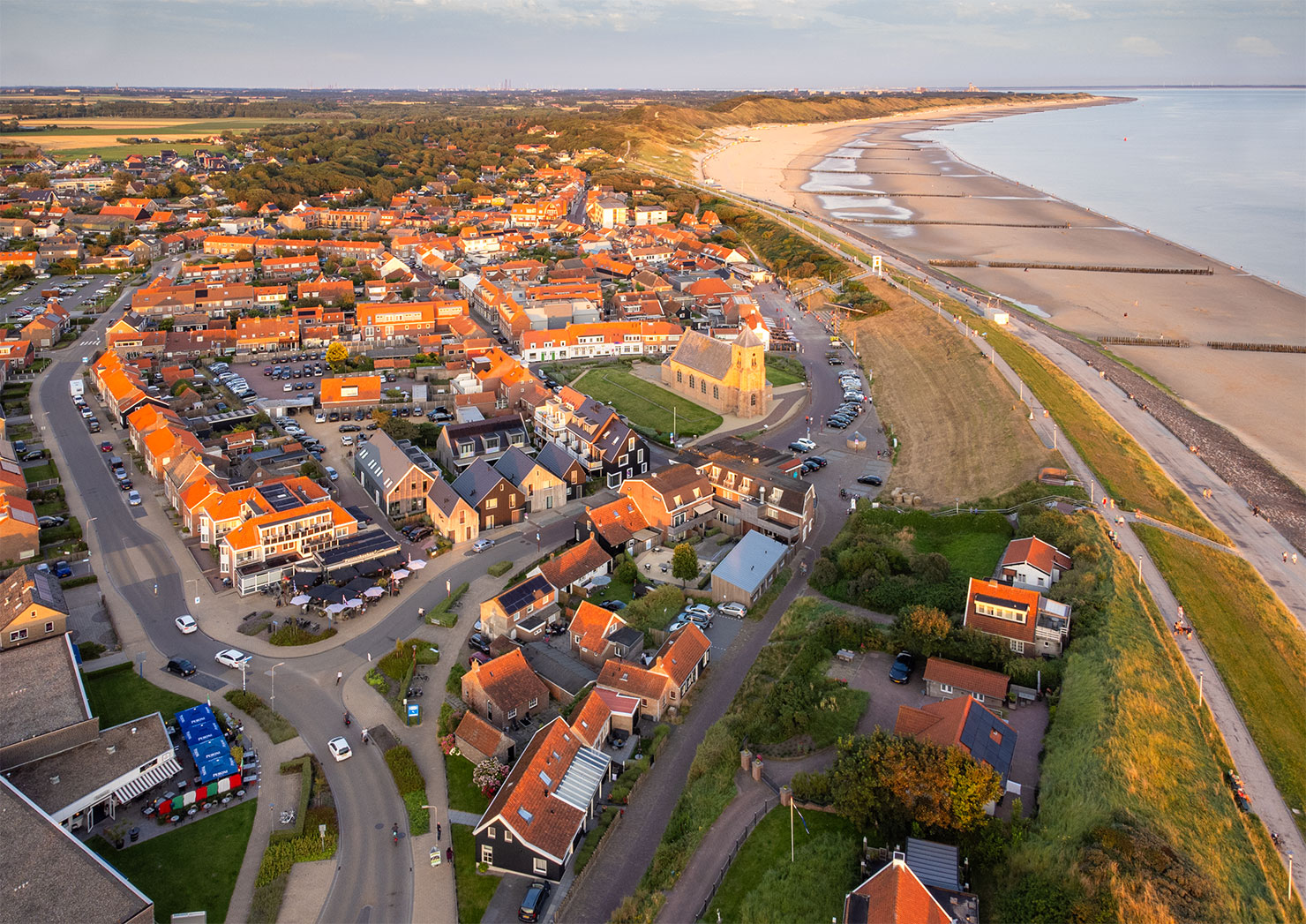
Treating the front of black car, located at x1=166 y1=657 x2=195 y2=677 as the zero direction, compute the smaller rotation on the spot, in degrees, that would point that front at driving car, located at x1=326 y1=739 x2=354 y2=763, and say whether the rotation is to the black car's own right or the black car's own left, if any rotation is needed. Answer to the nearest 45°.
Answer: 0° — it already faces it

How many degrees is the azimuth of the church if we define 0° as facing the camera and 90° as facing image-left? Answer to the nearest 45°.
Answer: approximately 315°

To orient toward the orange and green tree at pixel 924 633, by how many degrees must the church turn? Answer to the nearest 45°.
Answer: approximately 45° to its right

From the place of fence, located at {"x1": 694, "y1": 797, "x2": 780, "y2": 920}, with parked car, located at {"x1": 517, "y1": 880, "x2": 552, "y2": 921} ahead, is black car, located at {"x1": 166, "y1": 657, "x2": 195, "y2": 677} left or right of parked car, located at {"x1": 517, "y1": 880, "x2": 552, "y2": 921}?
right

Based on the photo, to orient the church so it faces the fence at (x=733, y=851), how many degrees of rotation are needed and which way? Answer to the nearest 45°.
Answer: approximately 45° to its right

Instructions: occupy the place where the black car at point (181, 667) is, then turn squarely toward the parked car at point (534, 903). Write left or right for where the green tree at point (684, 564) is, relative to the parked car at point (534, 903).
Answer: left

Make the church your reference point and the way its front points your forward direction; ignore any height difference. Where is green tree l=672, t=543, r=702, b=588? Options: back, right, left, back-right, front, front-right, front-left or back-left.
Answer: front-right

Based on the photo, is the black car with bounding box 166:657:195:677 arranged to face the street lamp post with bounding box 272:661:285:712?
yes
